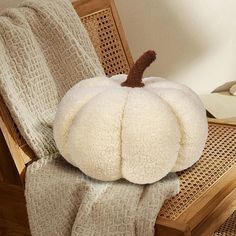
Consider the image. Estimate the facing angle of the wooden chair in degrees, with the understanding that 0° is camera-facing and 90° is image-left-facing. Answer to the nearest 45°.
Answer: approximately 315°
